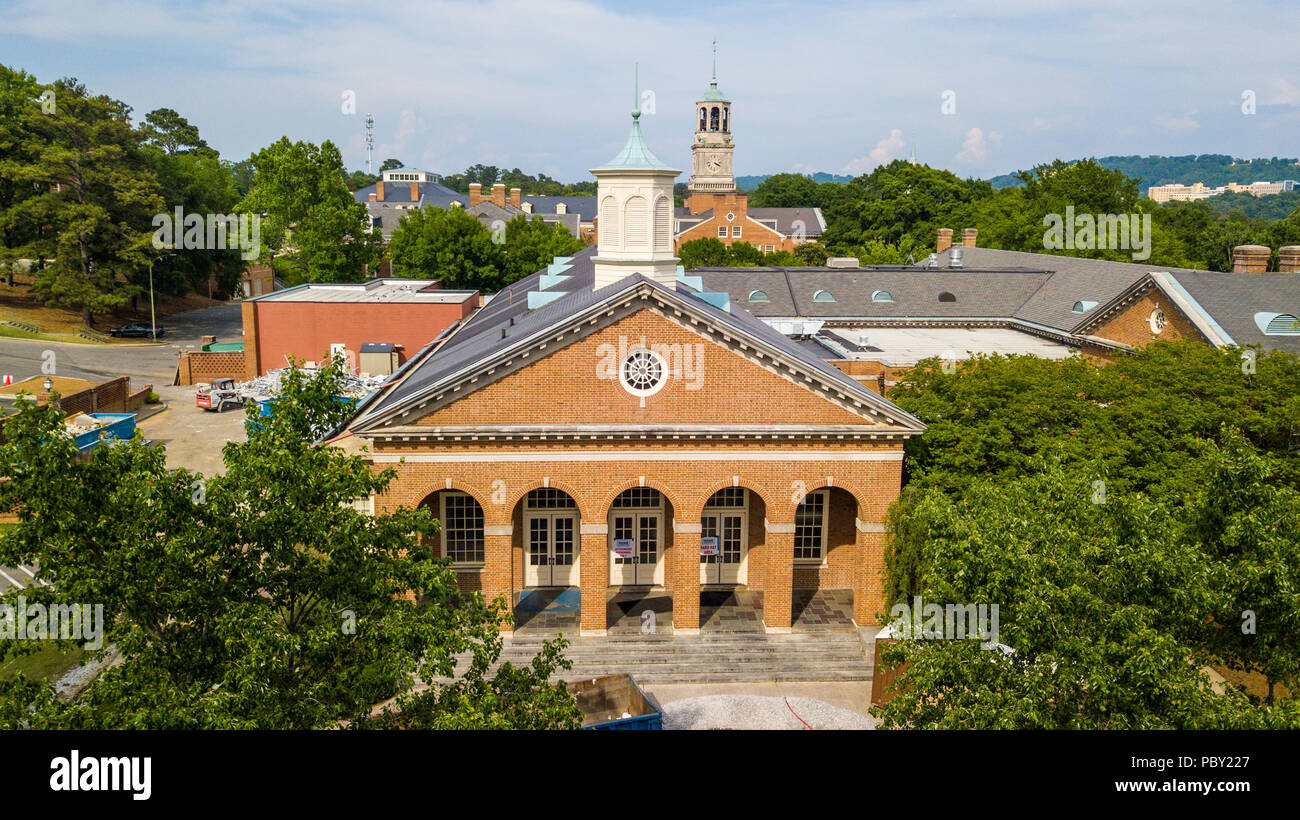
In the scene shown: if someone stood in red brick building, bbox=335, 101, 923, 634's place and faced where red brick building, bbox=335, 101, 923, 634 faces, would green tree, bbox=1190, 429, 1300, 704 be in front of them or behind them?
in front

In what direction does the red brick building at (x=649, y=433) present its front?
toward the camera

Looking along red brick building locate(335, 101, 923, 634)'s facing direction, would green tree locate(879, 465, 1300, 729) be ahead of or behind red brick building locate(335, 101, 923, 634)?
ahead
